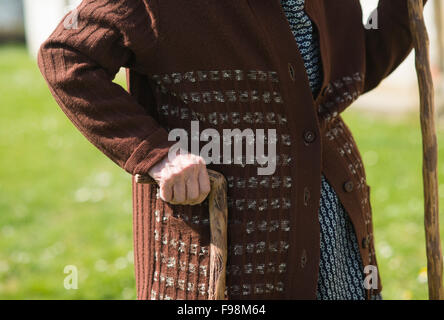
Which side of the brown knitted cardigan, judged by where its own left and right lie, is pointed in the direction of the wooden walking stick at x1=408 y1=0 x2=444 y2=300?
left

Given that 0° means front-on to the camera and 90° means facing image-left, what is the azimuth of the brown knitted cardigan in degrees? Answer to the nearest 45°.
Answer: approximately 315°
